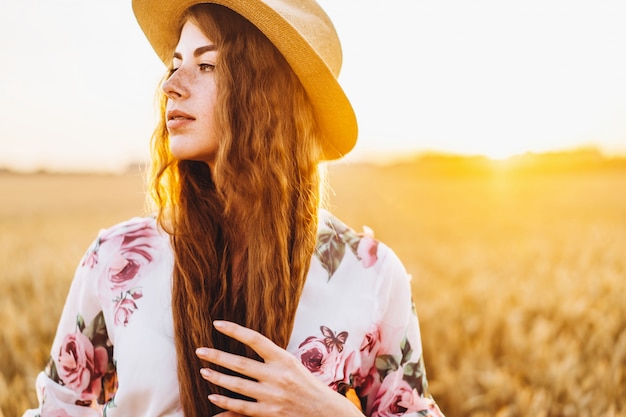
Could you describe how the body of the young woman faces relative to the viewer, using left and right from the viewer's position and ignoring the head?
facing the viewer

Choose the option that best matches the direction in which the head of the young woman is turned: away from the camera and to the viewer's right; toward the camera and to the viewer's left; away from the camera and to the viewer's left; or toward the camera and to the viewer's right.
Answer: toward the camera and to the viewer's left
